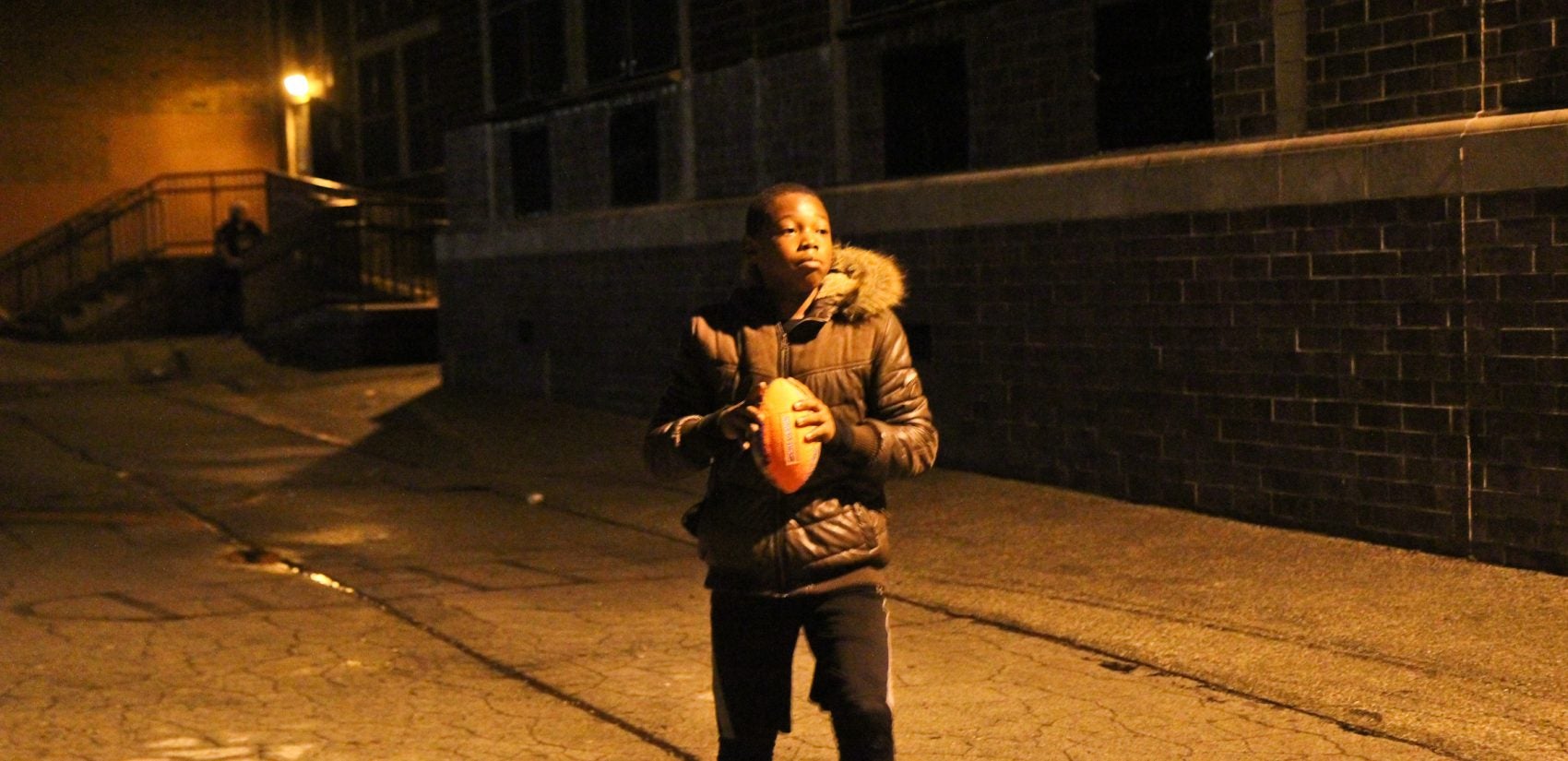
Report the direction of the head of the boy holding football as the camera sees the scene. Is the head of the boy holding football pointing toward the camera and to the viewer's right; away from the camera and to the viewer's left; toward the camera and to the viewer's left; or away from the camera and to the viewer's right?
toward the camera and to the viewer's right

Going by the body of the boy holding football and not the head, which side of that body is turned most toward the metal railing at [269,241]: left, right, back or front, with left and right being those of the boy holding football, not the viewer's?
back

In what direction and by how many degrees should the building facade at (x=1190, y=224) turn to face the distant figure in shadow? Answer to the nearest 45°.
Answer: approximately 90° to its right

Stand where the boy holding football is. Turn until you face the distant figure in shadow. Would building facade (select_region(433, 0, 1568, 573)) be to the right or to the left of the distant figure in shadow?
right

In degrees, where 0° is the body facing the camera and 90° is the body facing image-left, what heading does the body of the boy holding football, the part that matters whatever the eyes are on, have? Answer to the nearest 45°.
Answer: approximately 0°

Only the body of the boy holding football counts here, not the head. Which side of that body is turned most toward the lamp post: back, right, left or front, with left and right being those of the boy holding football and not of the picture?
back

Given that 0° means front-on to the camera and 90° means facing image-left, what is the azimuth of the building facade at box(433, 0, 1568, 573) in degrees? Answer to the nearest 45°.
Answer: approximately 45°

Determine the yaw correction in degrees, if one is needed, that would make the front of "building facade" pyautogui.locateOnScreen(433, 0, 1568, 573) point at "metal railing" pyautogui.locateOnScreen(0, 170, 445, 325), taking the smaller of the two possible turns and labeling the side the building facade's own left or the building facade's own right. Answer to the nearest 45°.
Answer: approximately 90° to the building facade's own right

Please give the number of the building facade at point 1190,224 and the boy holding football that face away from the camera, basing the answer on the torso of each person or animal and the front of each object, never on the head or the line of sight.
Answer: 0
